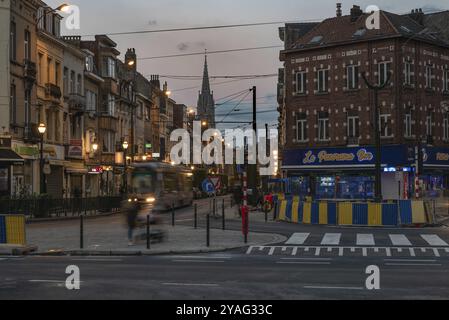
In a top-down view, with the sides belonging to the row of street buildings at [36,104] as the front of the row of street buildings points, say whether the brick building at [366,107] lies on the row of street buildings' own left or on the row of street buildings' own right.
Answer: on the row of street buildings' own left

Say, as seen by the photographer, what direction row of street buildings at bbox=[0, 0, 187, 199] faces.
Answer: facing the viewer and to the right of the viewer

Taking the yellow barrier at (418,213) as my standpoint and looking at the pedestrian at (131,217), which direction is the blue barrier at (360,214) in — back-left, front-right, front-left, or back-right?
front-right

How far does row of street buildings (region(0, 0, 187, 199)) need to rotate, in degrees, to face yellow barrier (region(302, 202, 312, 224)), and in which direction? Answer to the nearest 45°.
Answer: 0° — it already faces it

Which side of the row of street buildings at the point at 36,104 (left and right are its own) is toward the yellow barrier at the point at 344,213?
front

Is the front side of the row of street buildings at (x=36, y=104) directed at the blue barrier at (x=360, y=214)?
yes

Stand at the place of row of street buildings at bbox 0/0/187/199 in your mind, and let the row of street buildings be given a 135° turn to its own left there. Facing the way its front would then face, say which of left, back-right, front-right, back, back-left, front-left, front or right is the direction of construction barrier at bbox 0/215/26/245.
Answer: back

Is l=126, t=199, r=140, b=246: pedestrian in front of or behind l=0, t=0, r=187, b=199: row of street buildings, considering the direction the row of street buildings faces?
in front

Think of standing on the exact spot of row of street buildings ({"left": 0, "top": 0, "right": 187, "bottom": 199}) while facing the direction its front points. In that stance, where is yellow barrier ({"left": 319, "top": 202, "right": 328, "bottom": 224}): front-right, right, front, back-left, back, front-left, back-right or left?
front

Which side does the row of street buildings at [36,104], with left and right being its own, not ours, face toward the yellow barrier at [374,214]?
front
